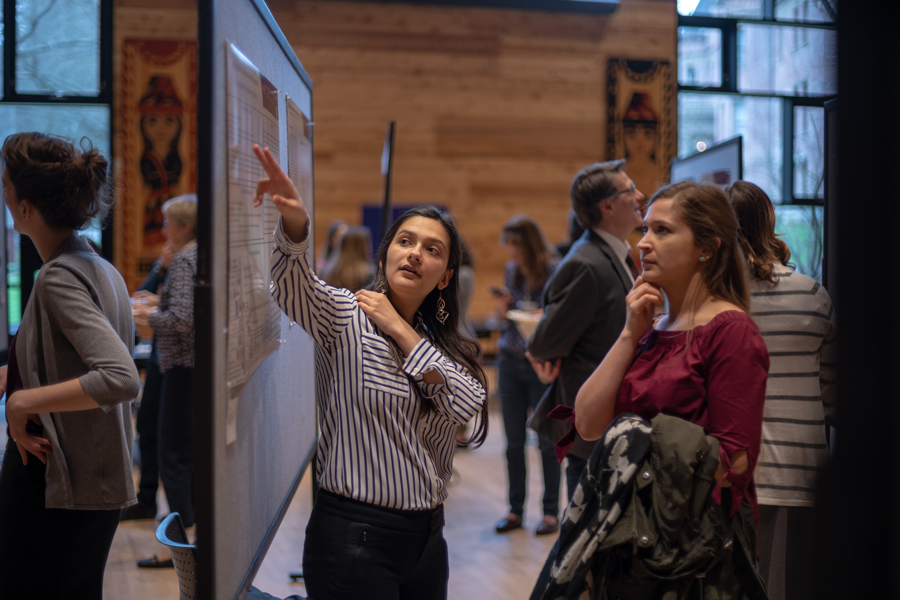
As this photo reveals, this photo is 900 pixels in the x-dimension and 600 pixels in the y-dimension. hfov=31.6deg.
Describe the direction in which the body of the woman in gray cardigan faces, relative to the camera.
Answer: to the viewer's left

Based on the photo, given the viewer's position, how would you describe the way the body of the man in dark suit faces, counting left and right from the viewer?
facing to the right of the viewer

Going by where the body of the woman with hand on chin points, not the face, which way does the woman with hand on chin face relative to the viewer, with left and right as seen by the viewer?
facing the viewer and to the left of the viewer

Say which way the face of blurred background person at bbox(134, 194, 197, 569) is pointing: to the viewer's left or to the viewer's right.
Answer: to the viewer's left

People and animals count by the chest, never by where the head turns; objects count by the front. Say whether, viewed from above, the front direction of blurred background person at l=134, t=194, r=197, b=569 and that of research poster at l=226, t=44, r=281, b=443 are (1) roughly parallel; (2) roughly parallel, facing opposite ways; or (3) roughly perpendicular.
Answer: roughly parallel, facing opposite ways

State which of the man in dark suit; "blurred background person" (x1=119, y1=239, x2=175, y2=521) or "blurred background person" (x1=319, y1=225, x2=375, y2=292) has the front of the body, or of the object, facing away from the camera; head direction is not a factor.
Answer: "blurred background person" (x1=319, y1=225, x2=375, y2=292)

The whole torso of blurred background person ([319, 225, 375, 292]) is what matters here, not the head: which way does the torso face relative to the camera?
away from the camera

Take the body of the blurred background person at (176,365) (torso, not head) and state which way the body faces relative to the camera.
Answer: to the viewer's left

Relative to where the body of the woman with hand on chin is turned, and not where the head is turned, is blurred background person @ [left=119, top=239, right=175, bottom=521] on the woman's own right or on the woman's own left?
on the woman's own right

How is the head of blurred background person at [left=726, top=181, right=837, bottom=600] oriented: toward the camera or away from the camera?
away from the camera

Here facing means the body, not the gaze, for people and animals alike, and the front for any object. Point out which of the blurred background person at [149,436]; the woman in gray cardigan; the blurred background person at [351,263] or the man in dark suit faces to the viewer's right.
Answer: the man in dark suit

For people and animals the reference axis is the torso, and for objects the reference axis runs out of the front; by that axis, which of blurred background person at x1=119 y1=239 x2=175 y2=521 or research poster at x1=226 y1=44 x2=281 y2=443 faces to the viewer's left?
the blurred background person
